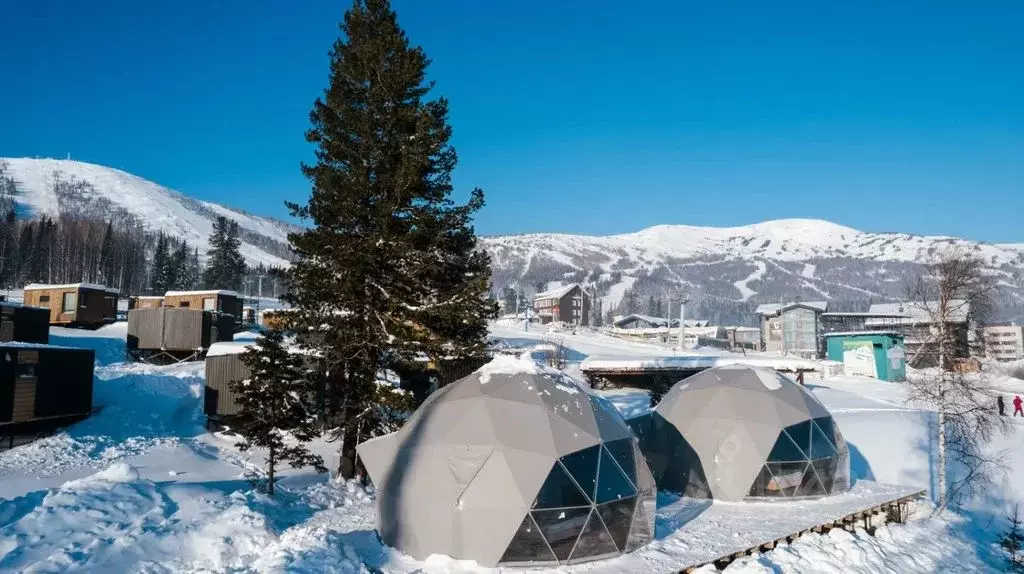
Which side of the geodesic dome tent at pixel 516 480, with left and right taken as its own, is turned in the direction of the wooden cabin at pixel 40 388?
back

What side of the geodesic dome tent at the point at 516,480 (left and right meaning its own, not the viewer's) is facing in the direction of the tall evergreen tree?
back

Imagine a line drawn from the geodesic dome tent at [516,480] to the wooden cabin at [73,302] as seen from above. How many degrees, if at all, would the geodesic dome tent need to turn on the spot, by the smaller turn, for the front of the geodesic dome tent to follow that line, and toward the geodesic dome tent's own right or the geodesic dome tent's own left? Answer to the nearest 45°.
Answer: approximately 180°

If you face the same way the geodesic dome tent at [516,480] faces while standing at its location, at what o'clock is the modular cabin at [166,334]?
The modular cabin is roughly at 6 o'clock from the geodesic dome tent.

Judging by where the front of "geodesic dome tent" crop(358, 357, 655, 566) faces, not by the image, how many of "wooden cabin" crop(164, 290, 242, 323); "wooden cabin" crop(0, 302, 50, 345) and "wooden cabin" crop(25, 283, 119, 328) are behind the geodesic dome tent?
3

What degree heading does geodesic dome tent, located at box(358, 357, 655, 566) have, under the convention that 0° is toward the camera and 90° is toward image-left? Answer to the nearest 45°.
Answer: approximately 315°

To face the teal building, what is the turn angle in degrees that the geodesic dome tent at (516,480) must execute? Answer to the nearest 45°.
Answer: approximately 90° to its left

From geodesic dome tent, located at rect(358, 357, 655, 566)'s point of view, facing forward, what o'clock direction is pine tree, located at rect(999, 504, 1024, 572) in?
The pine tree is roughly at 10 o'clock from the geodesic dome tent.

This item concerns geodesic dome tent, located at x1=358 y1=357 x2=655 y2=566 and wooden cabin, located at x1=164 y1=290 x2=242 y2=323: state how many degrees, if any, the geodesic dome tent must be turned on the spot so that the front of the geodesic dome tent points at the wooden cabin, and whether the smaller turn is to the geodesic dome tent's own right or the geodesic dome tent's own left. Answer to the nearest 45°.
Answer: approximately 180°

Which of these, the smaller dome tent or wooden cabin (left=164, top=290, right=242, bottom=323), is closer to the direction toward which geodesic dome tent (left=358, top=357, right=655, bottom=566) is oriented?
the smaller dome tent

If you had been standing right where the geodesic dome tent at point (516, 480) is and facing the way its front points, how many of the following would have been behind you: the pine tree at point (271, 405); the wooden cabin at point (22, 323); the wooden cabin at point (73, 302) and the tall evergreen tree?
4

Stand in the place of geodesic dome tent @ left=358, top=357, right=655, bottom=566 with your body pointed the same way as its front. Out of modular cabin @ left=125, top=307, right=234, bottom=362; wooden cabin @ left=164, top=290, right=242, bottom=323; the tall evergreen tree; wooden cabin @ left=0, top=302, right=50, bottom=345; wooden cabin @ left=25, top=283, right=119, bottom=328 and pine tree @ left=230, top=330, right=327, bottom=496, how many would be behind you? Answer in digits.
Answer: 6

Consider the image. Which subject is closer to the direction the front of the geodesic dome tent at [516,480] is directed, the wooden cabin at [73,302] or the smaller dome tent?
the smaller dome tent

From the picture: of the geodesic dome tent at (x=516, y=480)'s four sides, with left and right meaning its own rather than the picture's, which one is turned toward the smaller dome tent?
left
